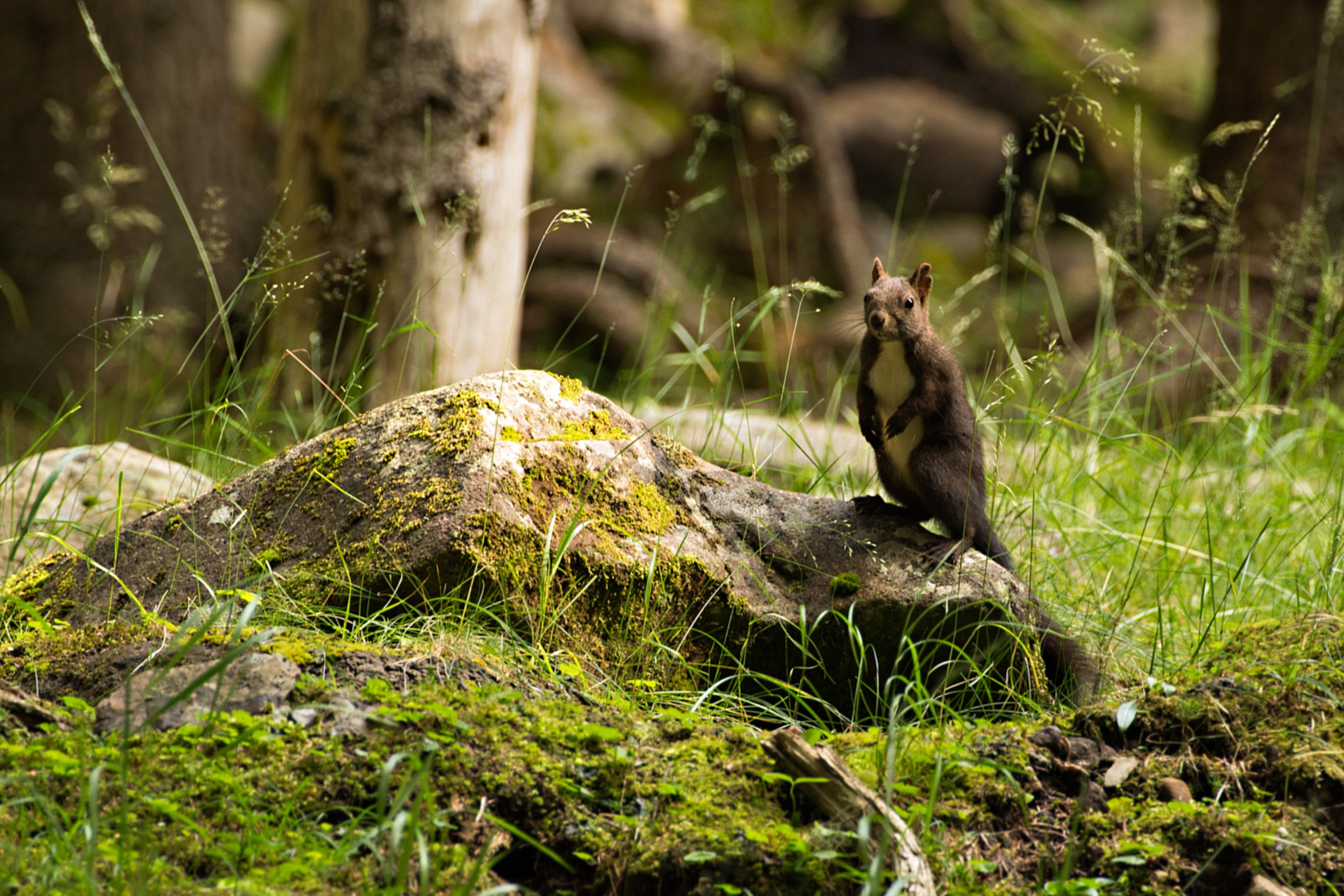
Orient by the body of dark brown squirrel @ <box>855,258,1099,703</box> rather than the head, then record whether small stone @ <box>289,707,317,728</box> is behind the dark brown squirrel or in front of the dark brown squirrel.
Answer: in front

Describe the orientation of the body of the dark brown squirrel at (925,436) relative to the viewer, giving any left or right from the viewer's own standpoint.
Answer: facing the viewer and to the left of the viewer

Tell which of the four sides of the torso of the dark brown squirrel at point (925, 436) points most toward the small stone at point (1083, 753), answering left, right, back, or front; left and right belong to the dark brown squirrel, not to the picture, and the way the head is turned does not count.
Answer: left
